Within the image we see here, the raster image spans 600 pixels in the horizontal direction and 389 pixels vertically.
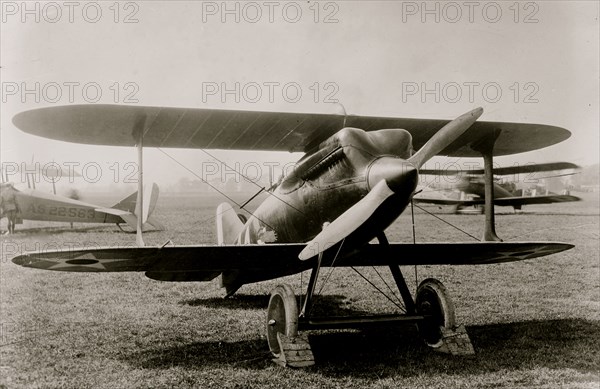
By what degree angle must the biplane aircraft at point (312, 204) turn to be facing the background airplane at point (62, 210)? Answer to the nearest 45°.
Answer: approximately 180°
